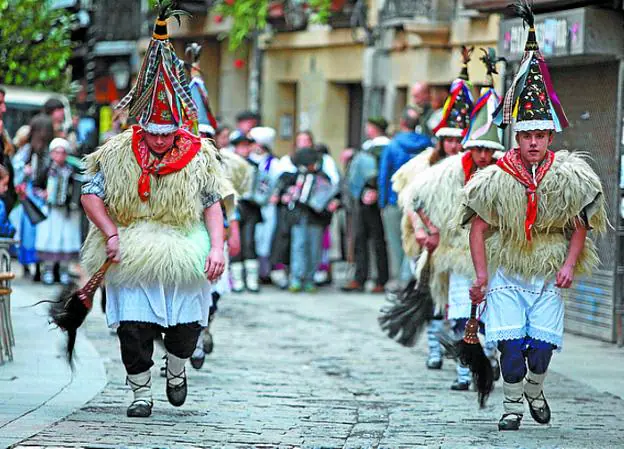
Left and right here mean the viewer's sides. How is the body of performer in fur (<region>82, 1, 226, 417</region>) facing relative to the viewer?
facing the viewer

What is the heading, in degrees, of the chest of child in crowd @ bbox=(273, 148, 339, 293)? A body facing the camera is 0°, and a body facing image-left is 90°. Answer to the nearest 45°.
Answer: approximately 0°

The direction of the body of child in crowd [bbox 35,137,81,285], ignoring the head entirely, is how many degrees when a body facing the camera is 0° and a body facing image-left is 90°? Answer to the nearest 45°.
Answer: approximately 0°

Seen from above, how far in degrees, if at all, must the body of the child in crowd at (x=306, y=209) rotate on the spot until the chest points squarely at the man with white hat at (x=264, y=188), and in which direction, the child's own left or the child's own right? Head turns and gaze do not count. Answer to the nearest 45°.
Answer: approximately 90° to the child's own right

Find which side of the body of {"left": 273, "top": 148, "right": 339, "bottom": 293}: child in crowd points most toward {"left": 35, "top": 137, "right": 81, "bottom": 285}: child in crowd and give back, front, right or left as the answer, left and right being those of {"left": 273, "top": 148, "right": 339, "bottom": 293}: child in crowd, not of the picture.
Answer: right

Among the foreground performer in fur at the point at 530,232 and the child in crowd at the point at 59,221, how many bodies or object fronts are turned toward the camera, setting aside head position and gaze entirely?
2

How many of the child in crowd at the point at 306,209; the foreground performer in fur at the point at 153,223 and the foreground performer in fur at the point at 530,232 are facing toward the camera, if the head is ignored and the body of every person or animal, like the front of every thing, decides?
3
